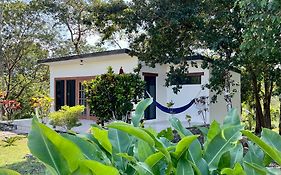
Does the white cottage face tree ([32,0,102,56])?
no

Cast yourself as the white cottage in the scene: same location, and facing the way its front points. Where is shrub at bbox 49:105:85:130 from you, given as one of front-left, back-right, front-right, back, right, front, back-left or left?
front

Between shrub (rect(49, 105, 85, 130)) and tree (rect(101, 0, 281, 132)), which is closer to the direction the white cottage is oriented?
the shrub

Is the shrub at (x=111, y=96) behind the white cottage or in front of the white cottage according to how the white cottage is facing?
in front

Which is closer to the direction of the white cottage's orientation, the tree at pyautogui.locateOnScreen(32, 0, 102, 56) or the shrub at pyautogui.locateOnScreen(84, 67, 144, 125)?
the shrub

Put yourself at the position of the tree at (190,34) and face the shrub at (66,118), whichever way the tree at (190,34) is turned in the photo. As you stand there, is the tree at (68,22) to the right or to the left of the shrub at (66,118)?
right

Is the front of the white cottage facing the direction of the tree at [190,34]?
no

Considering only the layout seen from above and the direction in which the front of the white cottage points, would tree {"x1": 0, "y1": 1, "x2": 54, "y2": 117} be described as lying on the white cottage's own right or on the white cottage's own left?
on the white cottage's own right
